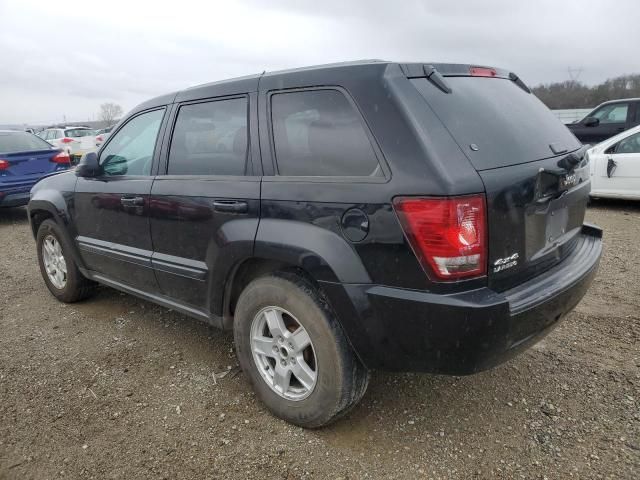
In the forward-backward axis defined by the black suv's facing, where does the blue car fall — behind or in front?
in front

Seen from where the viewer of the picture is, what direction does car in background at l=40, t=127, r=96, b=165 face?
facing away from the viewer and to the left of the viewer

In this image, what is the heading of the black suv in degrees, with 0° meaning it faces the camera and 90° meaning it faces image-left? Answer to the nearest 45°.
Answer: approximately 135°

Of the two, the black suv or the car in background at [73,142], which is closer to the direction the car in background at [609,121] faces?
the car in background

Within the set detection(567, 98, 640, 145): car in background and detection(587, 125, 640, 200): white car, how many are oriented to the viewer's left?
2

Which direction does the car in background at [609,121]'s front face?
to the viewer's left

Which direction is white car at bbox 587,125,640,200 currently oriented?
to the viewer's left

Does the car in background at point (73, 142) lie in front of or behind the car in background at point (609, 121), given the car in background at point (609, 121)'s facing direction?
in front
